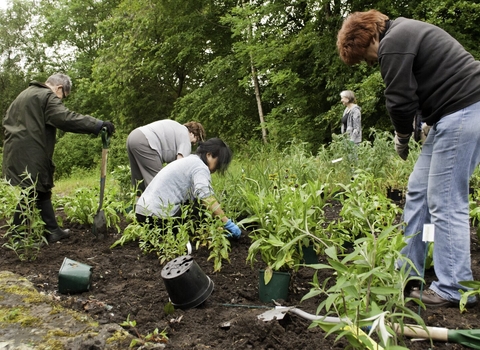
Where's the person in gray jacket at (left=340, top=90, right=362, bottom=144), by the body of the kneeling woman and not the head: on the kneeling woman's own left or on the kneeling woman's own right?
on the kneeling woman's own left

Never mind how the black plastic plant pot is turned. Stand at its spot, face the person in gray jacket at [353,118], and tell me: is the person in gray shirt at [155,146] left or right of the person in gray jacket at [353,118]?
left

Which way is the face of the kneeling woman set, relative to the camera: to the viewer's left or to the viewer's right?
to the viewer's right

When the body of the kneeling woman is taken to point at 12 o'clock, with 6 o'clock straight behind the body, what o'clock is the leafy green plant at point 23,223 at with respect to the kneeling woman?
The leafy green plant is roughly at 6 o'clock from the kneeling woman.

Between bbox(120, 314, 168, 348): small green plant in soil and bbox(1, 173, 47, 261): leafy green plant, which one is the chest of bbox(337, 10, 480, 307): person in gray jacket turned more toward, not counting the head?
the leafy green plant

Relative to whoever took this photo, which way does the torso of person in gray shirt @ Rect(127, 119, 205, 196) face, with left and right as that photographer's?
facing to the right of the viewer

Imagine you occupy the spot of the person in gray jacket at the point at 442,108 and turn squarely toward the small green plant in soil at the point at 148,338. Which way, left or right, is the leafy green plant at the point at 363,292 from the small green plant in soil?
left

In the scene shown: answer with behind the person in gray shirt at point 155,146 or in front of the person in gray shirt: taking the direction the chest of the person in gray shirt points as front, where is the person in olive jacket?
behind

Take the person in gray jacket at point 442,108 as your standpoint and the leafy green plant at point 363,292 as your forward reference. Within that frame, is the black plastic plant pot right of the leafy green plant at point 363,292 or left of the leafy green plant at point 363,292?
right

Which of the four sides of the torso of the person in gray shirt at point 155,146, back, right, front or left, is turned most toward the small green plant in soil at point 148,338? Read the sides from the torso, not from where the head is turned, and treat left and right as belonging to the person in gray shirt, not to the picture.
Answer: right

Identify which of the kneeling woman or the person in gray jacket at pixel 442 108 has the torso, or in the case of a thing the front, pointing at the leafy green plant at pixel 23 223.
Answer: the person in gray jacket

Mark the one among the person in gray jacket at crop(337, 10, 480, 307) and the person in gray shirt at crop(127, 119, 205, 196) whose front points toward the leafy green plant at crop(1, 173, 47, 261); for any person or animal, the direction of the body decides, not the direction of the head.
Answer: the person in gray jacket at crop(337, 10, 480, 307)

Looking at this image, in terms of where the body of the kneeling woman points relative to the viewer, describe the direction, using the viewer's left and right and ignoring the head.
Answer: facing to the right of the viewer

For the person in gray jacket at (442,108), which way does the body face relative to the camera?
to the viewer's left

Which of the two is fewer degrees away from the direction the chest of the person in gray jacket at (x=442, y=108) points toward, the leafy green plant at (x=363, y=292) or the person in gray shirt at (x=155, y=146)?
the person in gray shirt

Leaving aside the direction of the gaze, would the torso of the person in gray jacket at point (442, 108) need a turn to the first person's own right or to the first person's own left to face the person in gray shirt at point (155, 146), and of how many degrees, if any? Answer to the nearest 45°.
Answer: approximately 45° to the first person's own right
